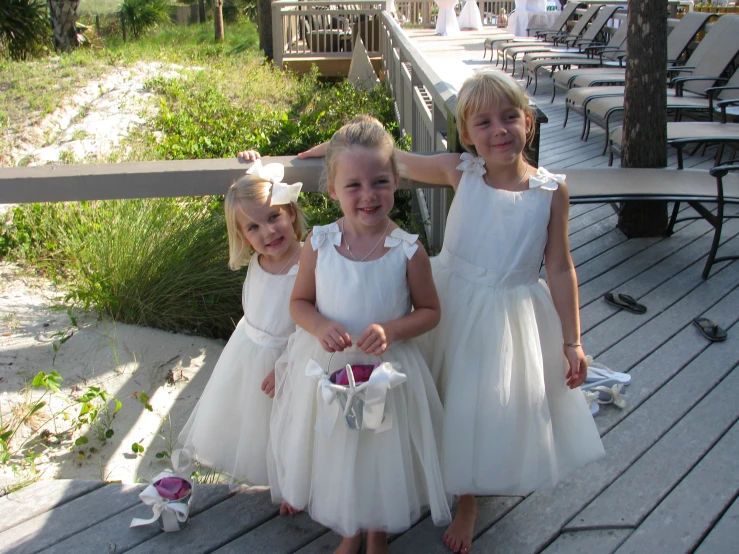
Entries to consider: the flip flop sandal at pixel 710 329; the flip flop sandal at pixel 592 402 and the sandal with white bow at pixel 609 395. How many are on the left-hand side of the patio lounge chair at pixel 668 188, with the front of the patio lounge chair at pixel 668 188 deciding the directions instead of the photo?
3

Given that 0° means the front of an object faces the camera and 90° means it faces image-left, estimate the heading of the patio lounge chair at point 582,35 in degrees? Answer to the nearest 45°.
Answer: approximately 45°

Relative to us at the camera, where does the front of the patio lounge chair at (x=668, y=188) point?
facing to the left of the viewer

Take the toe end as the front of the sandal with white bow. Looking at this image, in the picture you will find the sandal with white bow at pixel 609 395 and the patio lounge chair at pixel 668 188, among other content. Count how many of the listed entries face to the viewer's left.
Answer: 1

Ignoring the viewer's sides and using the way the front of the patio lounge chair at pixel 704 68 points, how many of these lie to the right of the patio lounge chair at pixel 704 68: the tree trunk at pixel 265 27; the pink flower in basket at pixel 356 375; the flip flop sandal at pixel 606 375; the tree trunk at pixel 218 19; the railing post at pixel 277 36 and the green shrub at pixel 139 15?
4

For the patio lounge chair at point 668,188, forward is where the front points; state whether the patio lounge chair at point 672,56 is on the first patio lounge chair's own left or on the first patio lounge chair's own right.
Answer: on the first patio lounge chair's own right

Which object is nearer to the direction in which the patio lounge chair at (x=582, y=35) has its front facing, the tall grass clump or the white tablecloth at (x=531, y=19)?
the tall grass clump

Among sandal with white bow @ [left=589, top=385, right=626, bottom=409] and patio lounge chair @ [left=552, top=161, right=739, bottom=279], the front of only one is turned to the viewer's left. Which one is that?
the patio lounge chair
